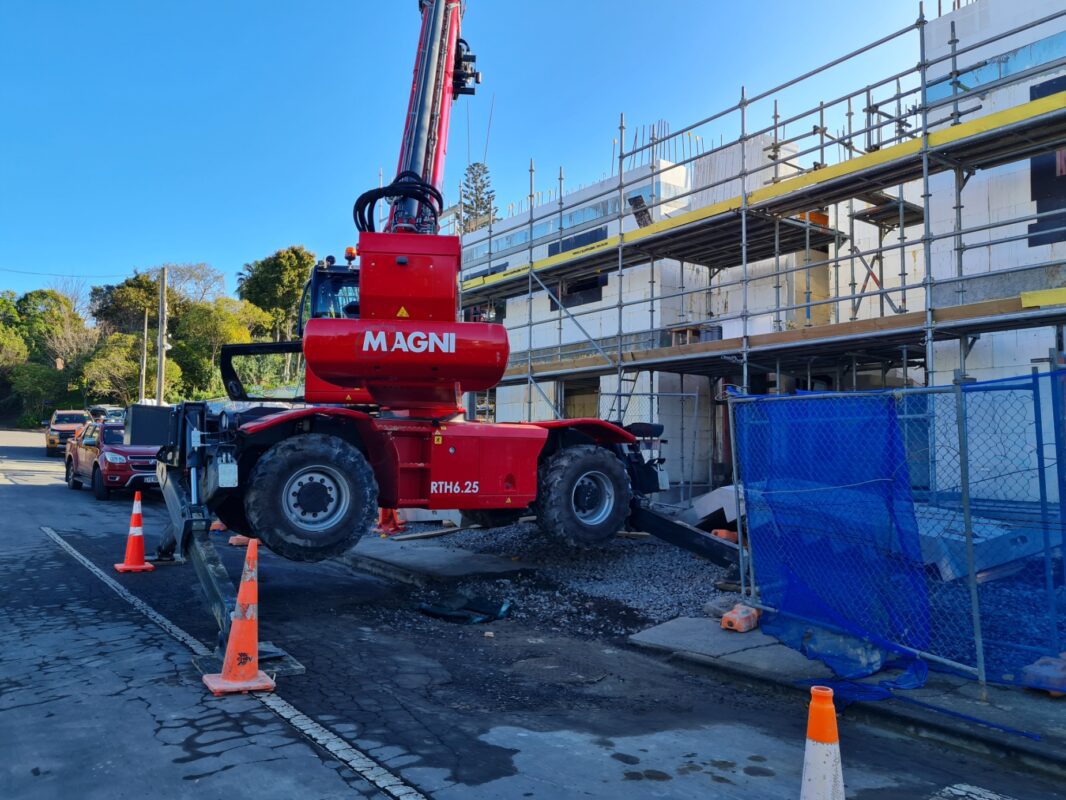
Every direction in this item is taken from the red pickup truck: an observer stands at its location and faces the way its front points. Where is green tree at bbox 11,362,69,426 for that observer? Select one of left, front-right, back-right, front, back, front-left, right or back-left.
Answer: back-left

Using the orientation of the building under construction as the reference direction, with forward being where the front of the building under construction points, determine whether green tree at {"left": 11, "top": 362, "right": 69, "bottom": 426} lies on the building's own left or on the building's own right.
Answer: on the building's own right

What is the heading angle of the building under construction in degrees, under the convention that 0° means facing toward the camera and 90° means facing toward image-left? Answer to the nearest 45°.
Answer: approximately 45°

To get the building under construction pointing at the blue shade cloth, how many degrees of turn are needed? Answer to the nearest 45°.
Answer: approximately 45° to its left

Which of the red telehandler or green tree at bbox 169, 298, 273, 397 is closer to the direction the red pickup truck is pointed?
the red telehandler

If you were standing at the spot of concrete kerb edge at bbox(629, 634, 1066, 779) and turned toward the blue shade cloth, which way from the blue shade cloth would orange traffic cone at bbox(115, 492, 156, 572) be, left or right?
left

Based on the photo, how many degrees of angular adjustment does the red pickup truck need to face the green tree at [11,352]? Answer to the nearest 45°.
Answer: approximately 135° to its left

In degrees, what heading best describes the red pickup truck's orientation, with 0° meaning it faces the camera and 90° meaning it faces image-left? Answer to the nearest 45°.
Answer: approximately 315°

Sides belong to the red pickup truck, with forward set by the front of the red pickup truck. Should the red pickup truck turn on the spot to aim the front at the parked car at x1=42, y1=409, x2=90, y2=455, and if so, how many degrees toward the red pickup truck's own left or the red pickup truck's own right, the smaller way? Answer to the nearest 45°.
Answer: approximately 135° to the red pickup truck's own left

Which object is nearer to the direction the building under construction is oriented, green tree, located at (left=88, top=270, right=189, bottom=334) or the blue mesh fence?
the blue mesh fence
